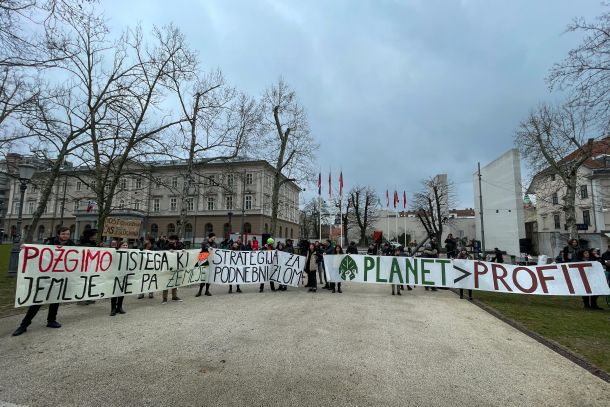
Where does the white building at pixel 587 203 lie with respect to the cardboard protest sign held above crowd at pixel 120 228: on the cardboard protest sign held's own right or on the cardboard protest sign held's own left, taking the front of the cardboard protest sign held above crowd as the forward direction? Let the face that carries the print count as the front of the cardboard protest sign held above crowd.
on the cardboard protest sign held's own left

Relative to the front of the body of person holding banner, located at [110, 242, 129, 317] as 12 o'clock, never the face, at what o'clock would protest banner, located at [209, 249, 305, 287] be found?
The protest banner is roughly at 8 o'clock from the person holding banner.

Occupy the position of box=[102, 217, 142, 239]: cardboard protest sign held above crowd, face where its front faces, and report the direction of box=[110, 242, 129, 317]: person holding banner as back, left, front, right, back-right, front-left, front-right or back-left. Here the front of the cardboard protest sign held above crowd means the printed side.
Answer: front

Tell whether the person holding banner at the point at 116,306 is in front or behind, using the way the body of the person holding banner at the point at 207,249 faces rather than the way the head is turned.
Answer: in front

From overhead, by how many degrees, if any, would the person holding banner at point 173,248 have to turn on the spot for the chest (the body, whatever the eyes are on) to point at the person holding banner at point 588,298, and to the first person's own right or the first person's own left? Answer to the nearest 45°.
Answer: approximately 90° to the first person's own left

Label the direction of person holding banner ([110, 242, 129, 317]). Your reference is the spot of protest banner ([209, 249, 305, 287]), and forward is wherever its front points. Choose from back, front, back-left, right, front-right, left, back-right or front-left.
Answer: front-right

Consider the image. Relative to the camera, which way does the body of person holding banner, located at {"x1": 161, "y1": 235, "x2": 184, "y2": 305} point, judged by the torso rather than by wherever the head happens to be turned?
toward the camera

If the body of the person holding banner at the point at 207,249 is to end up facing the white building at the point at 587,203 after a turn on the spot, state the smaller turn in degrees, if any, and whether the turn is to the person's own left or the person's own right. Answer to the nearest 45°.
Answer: approximately 90° to the person's own left

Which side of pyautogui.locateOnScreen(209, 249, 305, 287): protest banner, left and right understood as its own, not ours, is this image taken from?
front

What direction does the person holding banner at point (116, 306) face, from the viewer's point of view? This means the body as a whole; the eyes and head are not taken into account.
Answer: toward the camera

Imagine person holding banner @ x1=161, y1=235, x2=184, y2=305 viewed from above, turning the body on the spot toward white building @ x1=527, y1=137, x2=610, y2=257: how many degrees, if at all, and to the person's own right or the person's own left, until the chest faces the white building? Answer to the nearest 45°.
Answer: approximately 90° to the person's own left

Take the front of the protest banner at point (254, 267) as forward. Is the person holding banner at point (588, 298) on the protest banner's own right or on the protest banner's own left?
on the protest banner's own left

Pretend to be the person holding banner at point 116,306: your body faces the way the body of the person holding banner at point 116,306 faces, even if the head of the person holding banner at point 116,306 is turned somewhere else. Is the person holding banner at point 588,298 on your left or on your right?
on your left
